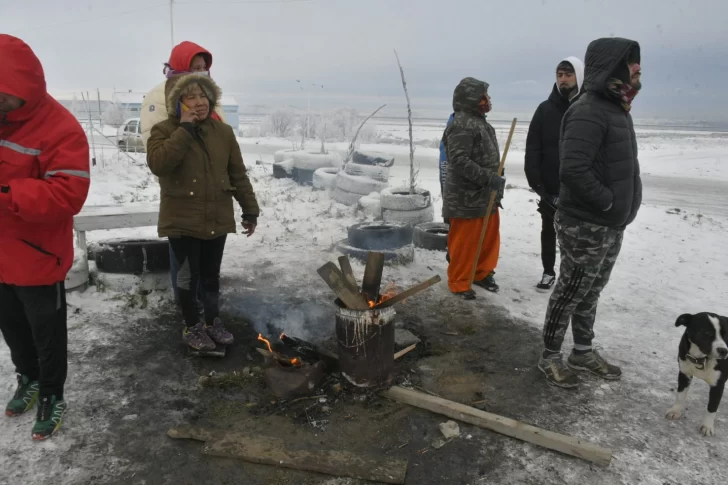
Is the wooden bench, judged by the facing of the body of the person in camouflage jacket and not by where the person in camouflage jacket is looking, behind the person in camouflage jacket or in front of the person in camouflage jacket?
behind

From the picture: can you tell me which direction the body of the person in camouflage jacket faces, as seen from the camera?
to the viewer's right

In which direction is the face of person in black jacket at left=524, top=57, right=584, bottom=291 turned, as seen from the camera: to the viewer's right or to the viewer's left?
to the viewer's left

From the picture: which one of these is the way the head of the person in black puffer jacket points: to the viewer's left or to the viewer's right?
to the viewer's right
